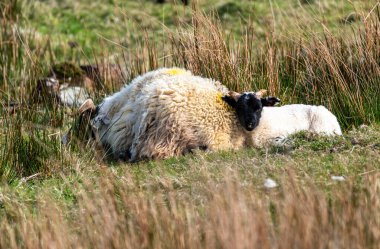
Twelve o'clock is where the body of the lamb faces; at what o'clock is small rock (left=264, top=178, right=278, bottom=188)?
The small rock is roughly at 9 o'clock from the lamb.

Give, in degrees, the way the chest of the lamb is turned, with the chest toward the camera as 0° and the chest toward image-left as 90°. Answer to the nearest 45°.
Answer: approximately 90°

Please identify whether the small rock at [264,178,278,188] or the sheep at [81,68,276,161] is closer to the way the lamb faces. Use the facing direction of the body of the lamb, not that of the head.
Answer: the sheep
